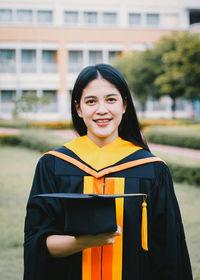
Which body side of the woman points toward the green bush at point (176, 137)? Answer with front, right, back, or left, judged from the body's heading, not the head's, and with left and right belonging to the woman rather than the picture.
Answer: back

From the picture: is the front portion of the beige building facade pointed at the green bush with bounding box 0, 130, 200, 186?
yes

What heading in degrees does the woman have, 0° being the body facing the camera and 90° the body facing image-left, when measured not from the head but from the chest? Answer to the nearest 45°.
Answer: approximately 0°

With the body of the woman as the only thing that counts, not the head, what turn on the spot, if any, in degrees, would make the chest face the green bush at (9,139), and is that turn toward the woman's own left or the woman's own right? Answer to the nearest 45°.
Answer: approximately 180°

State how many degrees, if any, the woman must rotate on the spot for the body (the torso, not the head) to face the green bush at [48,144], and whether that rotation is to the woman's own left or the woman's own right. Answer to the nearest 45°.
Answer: approximately 180°

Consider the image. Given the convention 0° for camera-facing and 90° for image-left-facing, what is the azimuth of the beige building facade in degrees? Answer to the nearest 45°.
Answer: approximately 0°

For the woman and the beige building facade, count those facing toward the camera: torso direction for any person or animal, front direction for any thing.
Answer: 2

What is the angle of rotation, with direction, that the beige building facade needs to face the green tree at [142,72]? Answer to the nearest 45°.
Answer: approximately 45° to its left

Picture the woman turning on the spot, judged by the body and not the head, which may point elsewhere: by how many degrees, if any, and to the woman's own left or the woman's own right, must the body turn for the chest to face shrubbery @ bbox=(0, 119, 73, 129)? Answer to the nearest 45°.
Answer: approximately 180°
